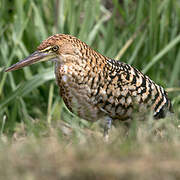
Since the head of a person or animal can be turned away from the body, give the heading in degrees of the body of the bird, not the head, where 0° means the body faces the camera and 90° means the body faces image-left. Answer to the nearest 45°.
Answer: approximately 90°
